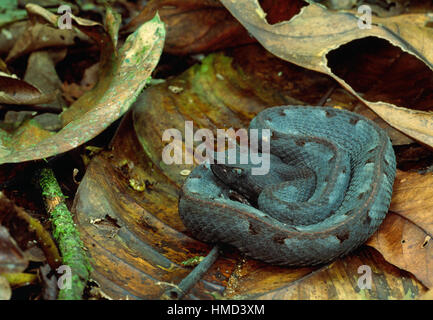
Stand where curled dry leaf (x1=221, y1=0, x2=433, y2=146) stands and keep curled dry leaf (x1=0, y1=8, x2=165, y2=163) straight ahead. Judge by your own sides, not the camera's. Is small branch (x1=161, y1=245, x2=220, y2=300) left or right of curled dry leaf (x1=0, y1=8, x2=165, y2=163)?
left
